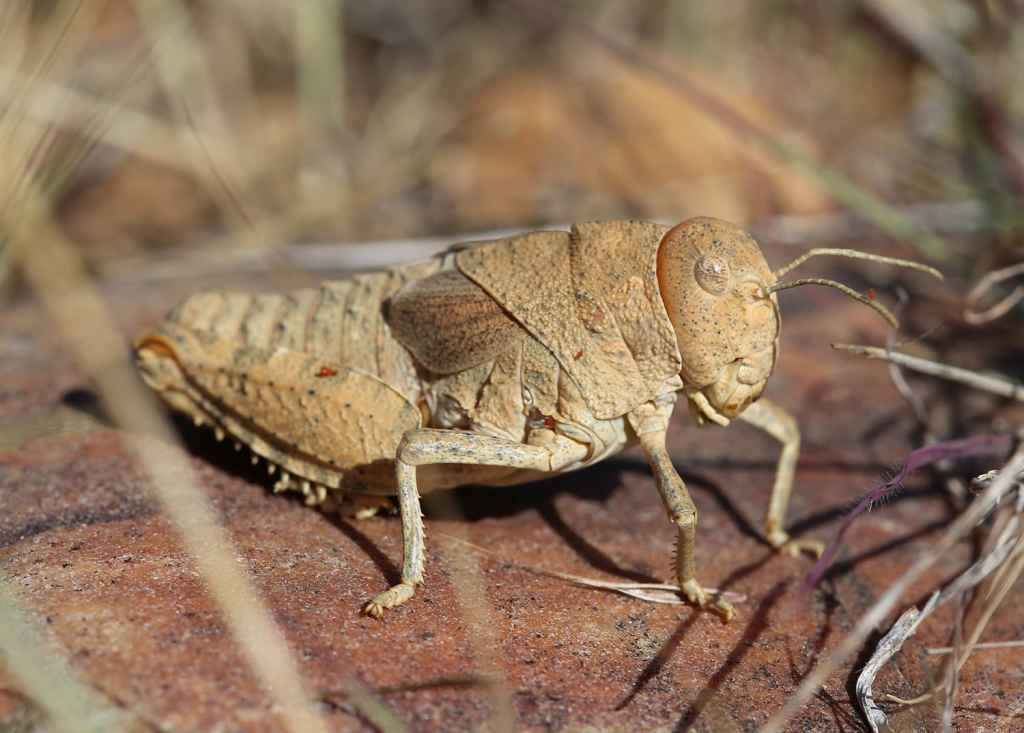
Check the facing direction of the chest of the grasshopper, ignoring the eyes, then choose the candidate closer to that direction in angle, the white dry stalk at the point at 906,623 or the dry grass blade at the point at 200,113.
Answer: the white dry stalk

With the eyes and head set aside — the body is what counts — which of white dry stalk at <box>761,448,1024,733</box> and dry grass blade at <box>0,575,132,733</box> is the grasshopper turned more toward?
the white dry stalk

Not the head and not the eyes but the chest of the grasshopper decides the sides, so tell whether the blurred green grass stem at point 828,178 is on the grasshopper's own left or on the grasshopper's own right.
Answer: on the grasshopper's own left

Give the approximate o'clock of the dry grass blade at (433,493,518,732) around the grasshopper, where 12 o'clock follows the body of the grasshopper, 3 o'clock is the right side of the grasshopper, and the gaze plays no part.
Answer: The dry grass blade is roughly at 3 o'clock from the grasshopper.

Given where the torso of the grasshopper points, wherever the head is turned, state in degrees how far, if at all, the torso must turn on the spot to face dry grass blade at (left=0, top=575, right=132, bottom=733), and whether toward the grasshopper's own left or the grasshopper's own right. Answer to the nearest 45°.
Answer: approximately 135° to the grasshopper's own right

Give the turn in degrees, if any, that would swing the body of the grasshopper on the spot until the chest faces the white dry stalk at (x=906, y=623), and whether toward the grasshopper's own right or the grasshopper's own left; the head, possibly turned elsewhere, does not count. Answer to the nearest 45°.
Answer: approximately 45° to the grasshopper's own right

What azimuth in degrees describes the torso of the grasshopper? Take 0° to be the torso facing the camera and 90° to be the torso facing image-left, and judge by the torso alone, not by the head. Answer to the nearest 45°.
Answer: approximately 270°
